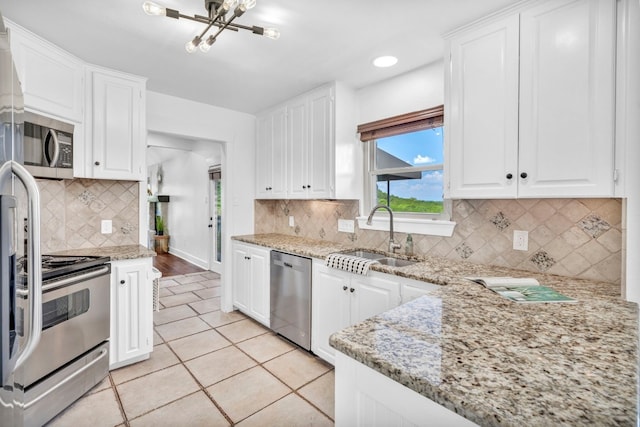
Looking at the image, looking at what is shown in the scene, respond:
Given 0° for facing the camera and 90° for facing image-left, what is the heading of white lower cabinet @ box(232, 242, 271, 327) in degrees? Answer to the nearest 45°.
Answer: approximately 45°

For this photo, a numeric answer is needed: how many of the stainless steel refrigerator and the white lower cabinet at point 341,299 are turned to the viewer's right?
1

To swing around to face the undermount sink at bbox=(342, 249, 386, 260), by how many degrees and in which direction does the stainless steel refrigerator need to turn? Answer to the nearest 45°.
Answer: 0° — it already faces it

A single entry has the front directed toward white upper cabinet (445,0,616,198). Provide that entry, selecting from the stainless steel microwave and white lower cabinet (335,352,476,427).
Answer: the stainless steel microwave

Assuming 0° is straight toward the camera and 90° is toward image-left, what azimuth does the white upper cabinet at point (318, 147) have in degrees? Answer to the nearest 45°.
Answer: approximately 45°

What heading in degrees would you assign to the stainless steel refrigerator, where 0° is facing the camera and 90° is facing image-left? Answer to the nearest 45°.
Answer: approximately 270°

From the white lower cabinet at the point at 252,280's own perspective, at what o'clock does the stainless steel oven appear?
The stainless steel oven is roughly at 12 o'clock from the white lower cabinet.
